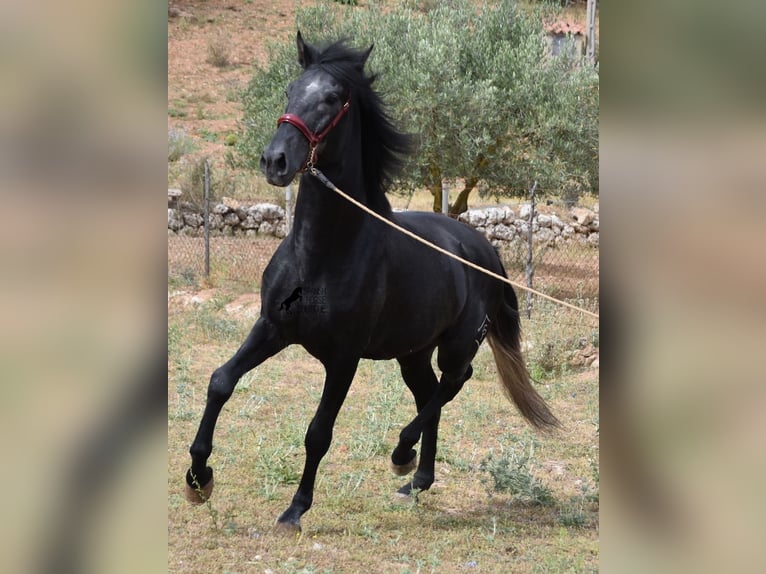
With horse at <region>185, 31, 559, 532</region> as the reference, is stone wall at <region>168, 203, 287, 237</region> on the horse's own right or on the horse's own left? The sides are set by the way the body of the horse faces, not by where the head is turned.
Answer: on the horse's own right

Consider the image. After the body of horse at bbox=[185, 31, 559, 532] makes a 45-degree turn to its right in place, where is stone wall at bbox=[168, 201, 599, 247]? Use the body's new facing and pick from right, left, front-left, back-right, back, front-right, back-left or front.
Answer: right

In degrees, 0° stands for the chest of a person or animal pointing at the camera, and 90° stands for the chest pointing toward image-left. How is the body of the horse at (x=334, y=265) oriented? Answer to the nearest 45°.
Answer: approximately 45°

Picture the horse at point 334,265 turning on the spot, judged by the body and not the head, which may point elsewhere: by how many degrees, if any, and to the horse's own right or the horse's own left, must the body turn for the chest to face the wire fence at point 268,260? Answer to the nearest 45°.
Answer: approximately 135° to the horse's own right

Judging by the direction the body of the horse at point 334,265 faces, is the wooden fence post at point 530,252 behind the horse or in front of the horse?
behind
